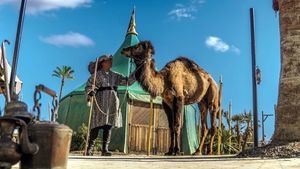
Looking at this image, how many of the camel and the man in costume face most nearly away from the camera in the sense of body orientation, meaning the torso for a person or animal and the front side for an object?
0

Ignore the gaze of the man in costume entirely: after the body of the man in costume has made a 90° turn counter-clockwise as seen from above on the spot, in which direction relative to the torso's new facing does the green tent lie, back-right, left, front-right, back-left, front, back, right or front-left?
front-left

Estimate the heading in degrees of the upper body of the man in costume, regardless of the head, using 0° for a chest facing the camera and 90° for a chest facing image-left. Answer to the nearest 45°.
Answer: approximately 315°

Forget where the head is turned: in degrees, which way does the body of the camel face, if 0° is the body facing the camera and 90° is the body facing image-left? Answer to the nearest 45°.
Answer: approximately 45°

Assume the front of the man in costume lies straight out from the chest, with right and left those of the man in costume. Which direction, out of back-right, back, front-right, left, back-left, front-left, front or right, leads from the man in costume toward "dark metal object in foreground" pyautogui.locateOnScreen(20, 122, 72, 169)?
front-right

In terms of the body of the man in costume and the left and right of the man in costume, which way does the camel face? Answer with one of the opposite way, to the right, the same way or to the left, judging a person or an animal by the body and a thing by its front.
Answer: to the right

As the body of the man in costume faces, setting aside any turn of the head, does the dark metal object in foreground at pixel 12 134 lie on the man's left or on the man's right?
on the man's right

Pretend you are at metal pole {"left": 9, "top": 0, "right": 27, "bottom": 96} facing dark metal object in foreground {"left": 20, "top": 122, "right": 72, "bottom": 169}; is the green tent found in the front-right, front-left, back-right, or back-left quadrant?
back-left

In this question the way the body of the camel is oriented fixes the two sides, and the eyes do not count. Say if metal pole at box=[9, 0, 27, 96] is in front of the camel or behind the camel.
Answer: in front
